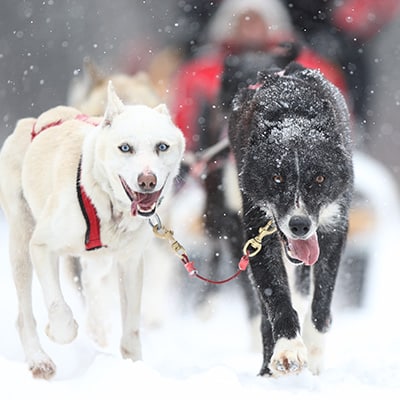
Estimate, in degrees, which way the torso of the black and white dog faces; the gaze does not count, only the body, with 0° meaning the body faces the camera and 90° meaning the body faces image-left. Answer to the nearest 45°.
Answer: approximately 0°

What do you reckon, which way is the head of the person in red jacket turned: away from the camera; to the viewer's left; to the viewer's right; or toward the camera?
toward the camera

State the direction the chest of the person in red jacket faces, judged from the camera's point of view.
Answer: toward the camera

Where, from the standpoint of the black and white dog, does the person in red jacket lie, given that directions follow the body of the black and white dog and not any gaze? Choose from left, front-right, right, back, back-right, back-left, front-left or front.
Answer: back

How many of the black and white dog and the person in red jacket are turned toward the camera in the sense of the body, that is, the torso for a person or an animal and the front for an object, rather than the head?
2

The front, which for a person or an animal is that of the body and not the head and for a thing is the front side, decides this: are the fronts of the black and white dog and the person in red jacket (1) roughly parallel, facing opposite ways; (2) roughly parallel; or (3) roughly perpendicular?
roughly parallel

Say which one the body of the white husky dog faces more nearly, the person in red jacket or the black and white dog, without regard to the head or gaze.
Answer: the black and white dog

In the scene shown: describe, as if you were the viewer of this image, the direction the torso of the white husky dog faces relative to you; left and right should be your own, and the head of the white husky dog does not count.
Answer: facing the viewer and to the right of the viewer

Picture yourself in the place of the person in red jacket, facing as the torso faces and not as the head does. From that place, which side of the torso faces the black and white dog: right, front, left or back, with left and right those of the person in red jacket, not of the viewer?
front

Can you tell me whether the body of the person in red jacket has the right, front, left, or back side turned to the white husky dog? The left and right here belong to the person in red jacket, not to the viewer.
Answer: front

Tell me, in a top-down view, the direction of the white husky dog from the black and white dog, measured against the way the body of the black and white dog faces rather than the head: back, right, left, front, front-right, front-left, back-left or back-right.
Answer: right
